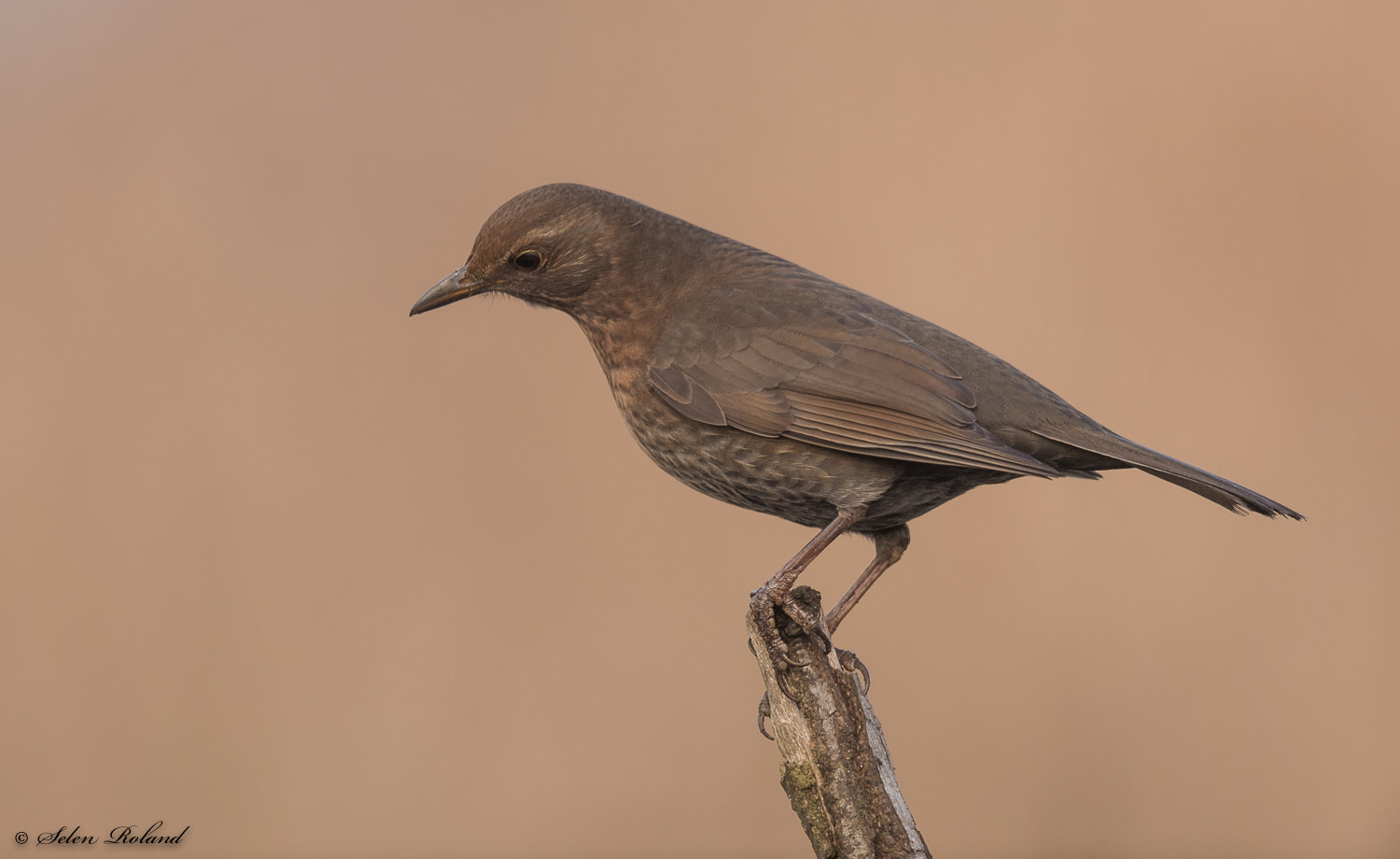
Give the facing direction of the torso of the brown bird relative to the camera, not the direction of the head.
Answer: to the viewer's left
